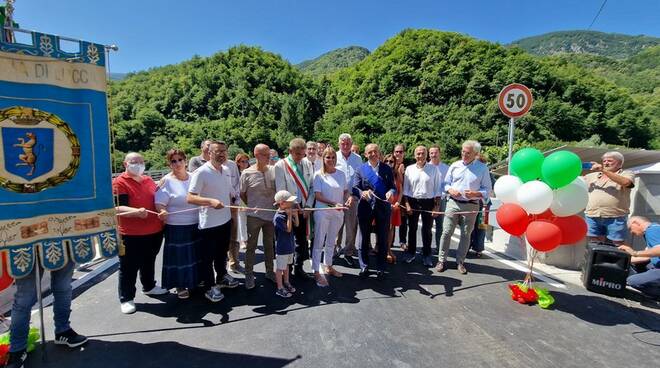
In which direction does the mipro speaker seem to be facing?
toward the camera

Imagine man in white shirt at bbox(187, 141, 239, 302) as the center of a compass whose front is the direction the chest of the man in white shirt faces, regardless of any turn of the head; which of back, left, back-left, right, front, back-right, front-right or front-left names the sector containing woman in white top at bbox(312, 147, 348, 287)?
front-left

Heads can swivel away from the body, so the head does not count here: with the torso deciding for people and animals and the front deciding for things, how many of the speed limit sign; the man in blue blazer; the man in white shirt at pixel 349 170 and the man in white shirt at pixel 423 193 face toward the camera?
4

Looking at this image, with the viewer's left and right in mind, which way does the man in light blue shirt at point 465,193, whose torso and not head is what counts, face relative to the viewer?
facing the viewer and to the left of the viewer

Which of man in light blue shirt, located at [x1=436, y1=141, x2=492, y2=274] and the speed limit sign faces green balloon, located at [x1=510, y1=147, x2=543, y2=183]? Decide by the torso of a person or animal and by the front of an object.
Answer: the speed limit sign

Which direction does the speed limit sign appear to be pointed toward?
toward the camera

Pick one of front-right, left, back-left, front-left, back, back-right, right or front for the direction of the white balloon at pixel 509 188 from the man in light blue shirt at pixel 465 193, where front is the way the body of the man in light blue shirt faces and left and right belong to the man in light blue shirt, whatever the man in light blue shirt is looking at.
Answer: left

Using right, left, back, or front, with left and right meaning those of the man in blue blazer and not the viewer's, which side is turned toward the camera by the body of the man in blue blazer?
front

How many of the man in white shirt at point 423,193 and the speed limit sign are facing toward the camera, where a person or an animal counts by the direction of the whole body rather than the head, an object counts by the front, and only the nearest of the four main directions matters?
2

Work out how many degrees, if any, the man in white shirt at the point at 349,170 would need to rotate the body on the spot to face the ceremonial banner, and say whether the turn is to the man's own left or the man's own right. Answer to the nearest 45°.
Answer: approximately 45° to the man's own right
